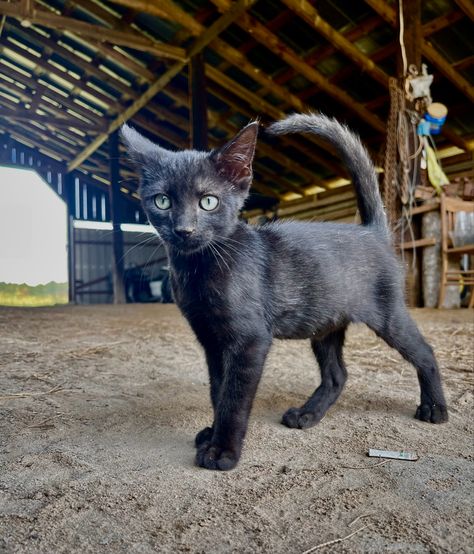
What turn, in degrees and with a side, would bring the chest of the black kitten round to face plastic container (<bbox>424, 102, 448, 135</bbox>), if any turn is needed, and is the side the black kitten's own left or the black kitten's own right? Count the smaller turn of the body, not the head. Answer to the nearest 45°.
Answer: approximately 180°

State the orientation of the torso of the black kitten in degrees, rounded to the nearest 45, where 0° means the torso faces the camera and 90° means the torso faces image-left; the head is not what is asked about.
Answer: approximately 45°
